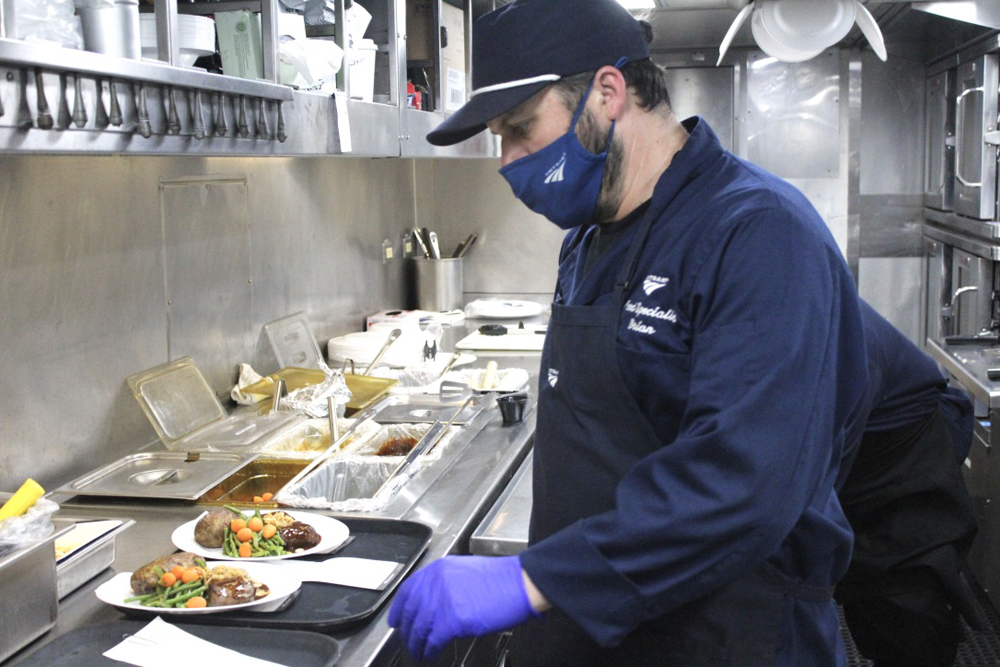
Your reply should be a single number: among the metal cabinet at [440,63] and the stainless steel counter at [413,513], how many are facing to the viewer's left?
0

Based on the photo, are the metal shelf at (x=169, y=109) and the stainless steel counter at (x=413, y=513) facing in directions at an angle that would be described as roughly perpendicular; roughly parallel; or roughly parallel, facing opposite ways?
roughly parallel

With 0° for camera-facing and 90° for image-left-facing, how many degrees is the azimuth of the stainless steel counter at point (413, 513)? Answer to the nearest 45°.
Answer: approximately 315°

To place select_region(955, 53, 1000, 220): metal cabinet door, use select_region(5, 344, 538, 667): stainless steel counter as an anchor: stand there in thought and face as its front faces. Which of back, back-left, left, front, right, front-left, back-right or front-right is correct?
left

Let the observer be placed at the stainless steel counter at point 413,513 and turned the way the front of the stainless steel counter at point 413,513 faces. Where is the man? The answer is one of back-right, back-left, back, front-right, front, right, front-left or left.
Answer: front-left

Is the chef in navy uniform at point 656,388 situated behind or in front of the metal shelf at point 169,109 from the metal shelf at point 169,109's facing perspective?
in front

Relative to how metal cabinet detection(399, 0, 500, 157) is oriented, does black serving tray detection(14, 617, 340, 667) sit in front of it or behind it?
in front

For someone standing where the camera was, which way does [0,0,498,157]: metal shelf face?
facing the viewer and to the right of the viewer

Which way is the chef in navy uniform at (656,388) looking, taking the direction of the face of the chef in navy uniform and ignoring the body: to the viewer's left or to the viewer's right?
to the viewer's left
